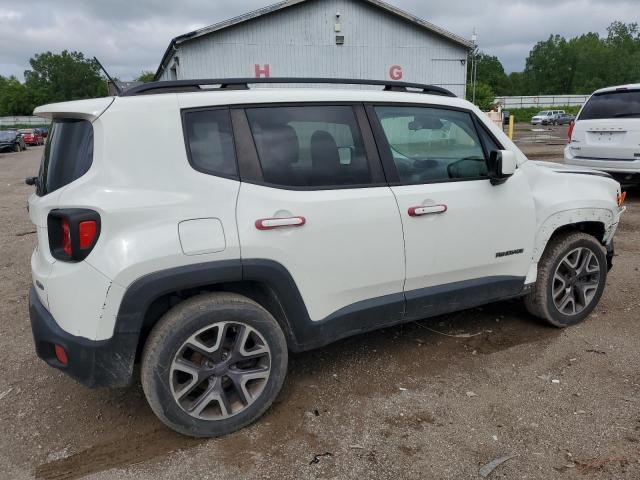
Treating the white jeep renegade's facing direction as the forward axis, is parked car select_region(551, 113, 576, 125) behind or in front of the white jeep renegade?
in front

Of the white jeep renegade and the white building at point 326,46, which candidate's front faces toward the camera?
the white building

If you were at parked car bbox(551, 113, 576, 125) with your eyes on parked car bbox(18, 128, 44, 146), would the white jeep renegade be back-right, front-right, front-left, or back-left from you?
front-left

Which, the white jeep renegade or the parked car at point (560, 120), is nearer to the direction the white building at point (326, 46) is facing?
the white jeep renegade

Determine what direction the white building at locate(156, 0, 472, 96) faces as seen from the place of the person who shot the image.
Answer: facing the viewer

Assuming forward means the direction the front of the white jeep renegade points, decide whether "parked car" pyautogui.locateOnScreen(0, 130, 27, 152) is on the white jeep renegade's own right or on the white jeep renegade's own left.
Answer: on the white jeep renegade's own left

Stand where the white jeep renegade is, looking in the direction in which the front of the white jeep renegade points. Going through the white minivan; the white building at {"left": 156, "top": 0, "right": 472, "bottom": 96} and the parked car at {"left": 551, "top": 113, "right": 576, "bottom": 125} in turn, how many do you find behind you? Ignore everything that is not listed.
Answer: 0

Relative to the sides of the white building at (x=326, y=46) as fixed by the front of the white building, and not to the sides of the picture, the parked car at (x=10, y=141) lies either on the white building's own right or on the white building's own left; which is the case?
on the white building's own right

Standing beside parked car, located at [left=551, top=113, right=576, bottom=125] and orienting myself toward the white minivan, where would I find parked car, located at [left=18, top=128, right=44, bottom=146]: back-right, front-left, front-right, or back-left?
front-right

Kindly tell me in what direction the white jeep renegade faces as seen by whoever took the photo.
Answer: facing away from the viewer and to the right of the viewer

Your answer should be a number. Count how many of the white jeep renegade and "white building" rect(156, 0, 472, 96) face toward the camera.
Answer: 1

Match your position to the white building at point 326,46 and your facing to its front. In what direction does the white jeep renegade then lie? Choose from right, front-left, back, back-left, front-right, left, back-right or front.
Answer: front

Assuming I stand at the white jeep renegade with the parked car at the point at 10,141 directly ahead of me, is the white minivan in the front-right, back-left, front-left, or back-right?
front-right

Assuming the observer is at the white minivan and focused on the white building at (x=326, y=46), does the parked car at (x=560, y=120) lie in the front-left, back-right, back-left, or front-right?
front-right

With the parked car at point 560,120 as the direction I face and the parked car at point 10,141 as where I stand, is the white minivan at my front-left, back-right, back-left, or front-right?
front-right

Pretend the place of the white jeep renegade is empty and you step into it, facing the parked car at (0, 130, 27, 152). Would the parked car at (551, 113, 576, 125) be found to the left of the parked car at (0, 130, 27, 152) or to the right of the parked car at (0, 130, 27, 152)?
right
